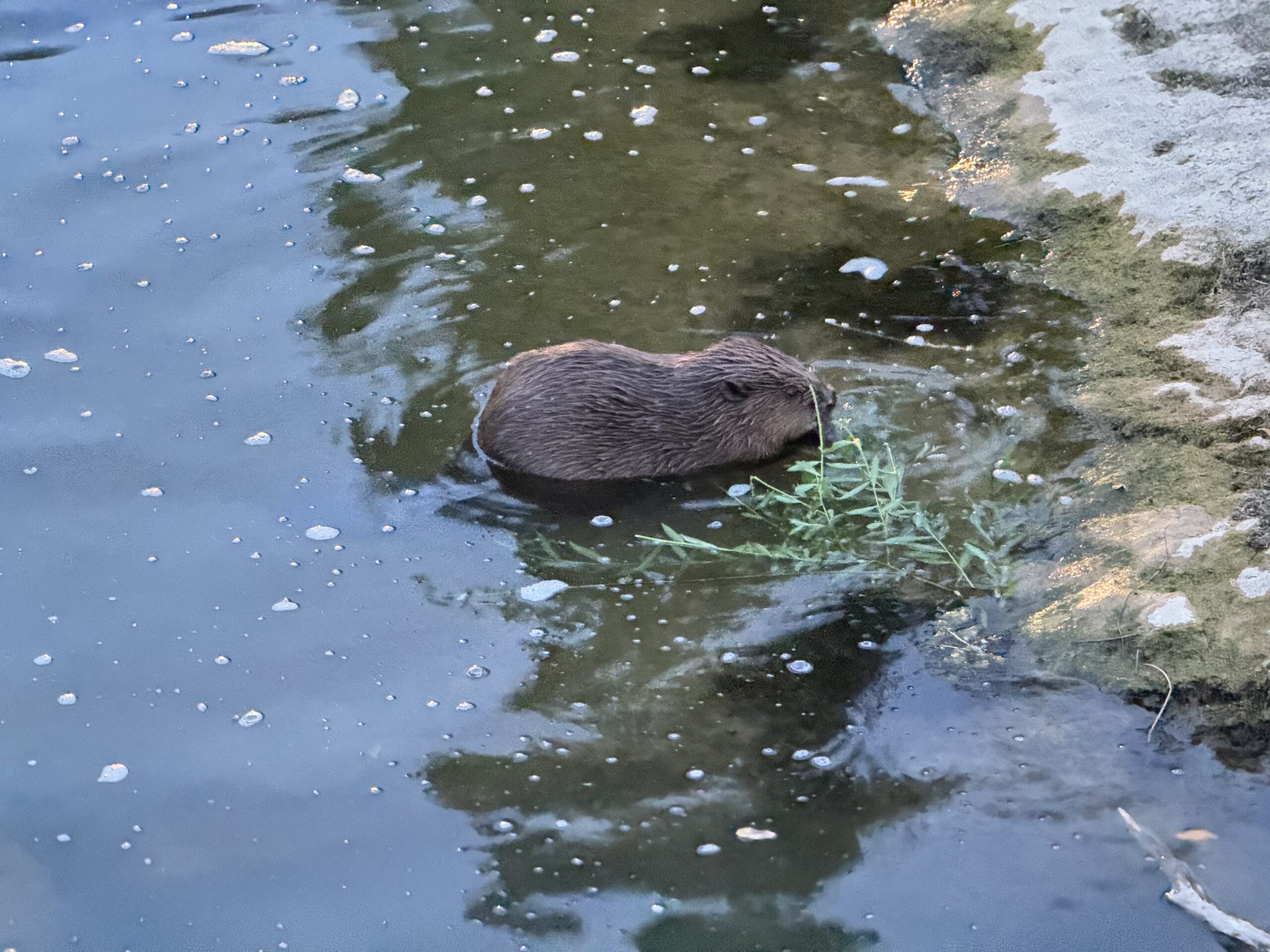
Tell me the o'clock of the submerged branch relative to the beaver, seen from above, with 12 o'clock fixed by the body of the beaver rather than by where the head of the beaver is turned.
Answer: The submerged branch is roughly at 2 o'clock from the beaver.

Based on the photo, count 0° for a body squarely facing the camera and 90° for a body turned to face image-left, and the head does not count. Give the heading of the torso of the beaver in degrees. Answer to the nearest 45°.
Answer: approximately 270°
